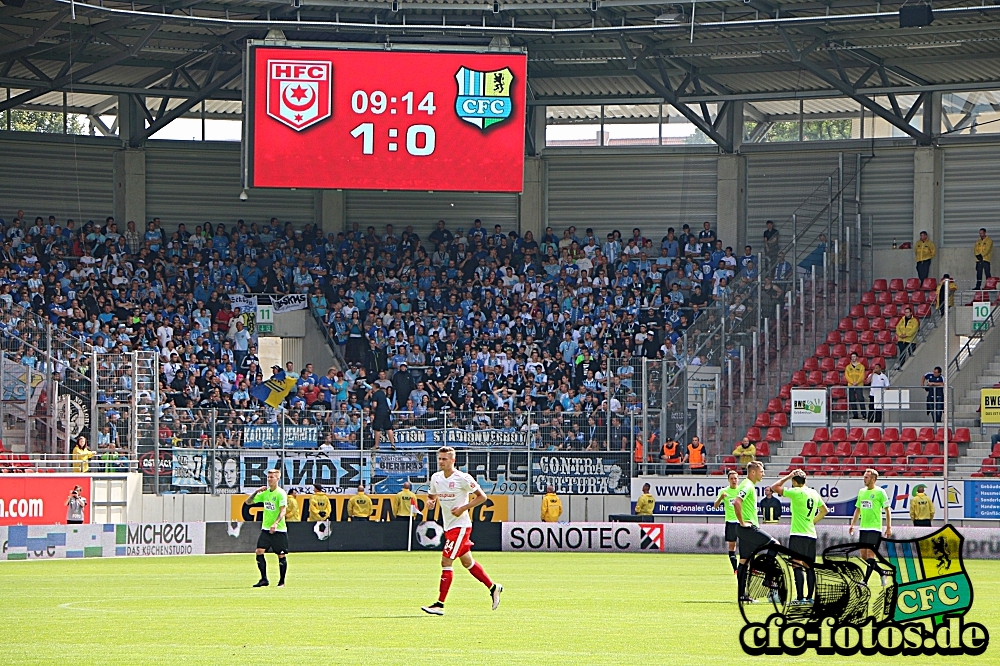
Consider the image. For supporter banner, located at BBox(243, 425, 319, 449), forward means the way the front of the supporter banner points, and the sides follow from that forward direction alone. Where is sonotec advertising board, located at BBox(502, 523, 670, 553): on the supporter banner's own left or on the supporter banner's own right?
on the supporter banner's own left

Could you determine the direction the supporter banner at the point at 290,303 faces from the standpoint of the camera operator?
facing the viewer

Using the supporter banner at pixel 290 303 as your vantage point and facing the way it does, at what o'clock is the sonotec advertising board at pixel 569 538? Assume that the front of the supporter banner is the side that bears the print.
The sonotec advertising board is roughly at 11 o'clock from the supporter banner.

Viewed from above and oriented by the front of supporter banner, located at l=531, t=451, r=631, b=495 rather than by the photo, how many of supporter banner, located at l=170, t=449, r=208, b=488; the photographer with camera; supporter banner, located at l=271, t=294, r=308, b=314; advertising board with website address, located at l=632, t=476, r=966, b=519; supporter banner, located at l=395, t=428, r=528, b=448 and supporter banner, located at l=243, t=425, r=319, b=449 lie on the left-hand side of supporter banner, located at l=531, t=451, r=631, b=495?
1

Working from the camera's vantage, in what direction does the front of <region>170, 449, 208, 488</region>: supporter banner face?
facing the viewer

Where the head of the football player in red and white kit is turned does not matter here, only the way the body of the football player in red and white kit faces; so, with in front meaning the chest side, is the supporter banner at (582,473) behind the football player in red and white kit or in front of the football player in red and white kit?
behind

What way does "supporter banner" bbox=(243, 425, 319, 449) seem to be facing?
toward the camera

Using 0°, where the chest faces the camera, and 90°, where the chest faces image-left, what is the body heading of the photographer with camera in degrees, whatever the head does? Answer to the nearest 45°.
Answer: approximately 0°

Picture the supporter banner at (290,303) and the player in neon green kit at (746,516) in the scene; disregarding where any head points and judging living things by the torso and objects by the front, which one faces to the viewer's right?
the player in neon green kit

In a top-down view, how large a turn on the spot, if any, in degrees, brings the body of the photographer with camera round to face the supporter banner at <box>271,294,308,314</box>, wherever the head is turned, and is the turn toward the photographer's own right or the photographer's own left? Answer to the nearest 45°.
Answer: approximately 135° to the photographer's own left

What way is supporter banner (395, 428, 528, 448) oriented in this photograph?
toward the camera

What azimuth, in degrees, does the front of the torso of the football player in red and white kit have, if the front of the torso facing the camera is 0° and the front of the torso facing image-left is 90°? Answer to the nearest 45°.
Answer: approximately 45°

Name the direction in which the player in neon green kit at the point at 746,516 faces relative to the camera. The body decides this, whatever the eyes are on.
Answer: to the viewer's right

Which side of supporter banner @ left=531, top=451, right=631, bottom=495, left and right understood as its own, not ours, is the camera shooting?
front

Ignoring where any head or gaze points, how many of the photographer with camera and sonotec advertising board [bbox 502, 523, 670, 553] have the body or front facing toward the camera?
2
